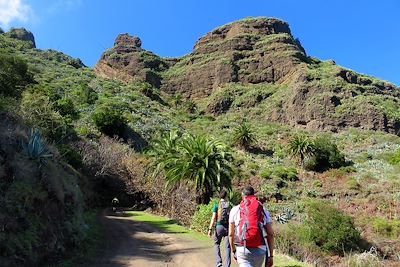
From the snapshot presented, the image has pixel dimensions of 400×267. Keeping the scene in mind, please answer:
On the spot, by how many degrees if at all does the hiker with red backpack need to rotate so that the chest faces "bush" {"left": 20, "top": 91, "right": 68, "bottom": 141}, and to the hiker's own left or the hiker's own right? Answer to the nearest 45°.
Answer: approximately 45° to the hiker's own left

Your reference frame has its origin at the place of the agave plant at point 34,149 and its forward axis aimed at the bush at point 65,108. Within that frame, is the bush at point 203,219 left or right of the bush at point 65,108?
right

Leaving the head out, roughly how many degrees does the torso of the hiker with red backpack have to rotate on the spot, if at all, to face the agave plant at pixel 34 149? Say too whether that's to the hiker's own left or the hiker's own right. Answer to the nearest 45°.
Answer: approximately 45° to the hiker's own left

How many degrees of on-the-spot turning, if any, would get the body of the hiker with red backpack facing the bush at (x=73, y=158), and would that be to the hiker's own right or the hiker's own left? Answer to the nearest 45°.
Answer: approximately 45° to the hiker's own left

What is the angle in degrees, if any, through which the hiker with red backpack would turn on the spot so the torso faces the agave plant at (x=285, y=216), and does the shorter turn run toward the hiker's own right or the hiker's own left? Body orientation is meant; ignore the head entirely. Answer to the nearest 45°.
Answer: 0° — they already face it

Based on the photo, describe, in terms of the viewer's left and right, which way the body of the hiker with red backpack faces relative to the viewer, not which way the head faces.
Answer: facing away from the viewer

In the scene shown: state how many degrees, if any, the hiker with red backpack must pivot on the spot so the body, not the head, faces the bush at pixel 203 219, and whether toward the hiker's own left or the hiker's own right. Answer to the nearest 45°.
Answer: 0° — they already face it

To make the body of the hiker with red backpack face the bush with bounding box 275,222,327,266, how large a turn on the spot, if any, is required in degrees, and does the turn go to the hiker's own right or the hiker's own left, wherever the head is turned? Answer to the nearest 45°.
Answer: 0° — they already face it

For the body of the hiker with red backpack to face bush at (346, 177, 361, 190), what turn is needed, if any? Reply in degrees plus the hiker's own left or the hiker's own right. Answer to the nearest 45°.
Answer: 0° — they already face it
